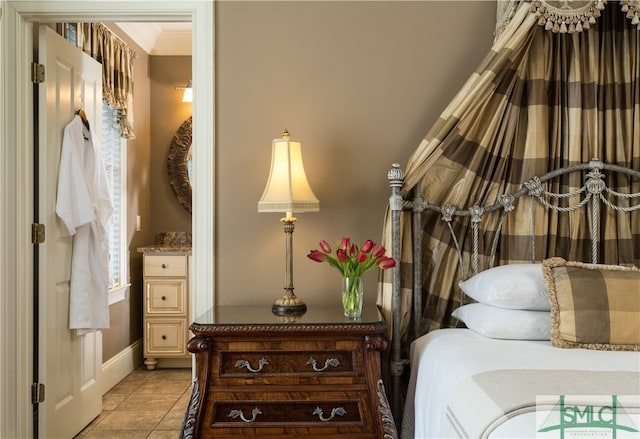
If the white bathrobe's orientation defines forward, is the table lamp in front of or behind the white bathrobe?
in front

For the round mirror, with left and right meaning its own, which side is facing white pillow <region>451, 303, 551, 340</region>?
front

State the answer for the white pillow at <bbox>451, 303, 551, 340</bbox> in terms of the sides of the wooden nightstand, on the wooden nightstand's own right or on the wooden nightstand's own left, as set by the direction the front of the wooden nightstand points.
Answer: on the wooden nightstand's own left

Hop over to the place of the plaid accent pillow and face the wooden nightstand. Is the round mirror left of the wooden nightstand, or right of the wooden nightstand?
right

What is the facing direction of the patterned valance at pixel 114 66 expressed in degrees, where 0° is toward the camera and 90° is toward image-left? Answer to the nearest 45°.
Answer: approximately 270°

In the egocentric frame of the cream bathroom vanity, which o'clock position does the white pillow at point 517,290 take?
The white pillow is roughly at 11 o'clock from the cream bathroom vanity.
